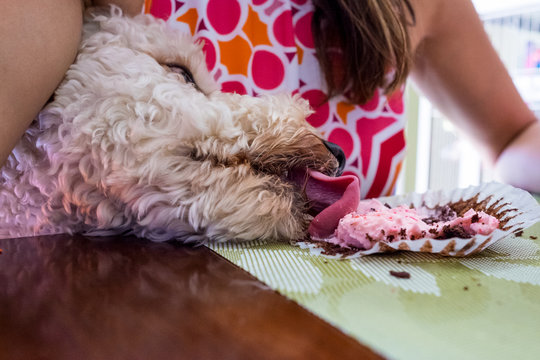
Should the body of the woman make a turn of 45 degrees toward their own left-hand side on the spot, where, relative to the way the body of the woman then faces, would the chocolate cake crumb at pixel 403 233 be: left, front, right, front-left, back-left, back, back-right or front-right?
front-right

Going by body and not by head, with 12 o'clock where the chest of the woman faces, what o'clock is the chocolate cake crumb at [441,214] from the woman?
The chocolate cake crumb is roughly at 12 o'clock from the woman.

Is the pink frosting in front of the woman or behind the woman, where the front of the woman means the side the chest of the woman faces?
in front

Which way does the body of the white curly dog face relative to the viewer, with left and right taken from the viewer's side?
facing to the right of the viewer

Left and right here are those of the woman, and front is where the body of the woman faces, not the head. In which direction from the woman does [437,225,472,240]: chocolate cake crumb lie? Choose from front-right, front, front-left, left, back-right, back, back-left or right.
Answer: front

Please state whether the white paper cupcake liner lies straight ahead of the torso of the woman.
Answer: yes

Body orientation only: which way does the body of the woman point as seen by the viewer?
toward the camera

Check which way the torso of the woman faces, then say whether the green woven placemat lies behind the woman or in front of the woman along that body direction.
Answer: in front

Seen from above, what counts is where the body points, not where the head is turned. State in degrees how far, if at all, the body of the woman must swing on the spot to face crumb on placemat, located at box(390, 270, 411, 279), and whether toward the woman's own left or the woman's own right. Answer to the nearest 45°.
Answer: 0° — they already face it
